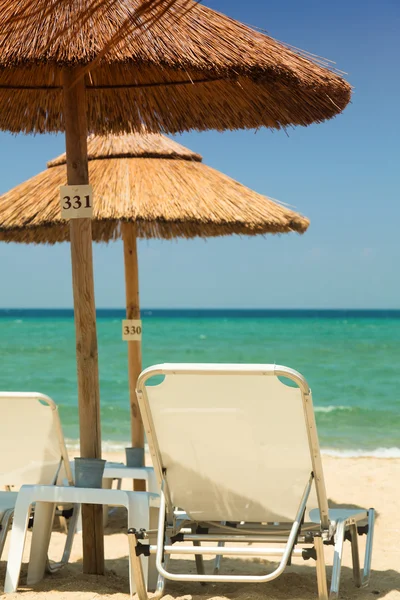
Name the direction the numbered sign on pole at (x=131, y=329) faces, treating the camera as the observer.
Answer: facing the viewer

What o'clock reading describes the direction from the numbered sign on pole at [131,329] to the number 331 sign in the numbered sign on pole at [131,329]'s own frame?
The number 331 sign is roughly at 12 o'clock from the numbered sign on pole.

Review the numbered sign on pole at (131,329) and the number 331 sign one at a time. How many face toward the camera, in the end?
2

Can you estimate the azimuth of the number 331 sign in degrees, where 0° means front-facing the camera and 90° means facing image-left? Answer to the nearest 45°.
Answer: approximately 0°

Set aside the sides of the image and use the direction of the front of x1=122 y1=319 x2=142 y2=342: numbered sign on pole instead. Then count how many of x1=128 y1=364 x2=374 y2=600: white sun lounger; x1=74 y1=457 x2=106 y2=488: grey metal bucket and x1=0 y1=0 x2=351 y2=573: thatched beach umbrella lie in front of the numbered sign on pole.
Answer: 3

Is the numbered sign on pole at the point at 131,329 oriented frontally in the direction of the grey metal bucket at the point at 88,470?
yes

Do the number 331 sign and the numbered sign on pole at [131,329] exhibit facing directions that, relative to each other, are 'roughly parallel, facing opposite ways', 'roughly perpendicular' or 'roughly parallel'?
roughly parallel

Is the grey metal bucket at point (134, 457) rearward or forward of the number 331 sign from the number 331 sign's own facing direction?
rearward

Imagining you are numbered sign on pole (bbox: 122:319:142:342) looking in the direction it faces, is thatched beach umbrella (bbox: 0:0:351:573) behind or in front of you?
in front

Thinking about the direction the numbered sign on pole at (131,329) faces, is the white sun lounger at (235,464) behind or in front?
in front

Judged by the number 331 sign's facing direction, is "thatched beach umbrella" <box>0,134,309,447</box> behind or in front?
behind

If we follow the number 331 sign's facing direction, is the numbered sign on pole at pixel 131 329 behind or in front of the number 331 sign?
behind
